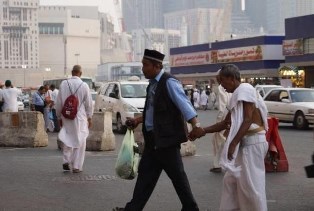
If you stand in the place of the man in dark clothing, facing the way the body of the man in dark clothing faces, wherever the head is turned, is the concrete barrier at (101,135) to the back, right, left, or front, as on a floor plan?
right

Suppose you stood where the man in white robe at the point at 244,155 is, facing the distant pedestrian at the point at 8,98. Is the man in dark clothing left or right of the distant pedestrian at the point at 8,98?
left

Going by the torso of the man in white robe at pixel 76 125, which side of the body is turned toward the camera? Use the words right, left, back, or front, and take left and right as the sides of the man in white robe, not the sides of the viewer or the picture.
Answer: back

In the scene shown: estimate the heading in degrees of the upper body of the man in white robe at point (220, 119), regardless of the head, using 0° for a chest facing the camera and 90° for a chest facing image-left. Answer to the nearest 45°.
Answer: approximately 90°

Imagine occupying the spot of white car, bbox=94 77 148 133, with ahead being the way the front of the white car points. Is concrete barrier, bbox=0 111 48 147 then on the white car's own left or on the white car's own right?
on the white car's own right

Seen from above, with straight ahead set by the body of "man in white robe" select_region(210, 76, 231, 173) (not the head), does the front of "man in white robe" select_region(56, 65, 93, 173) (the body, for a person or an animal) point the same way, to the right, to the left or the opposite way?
to the right

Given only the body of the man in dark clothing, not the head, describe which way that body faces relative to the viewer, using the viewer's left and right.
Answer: facing to the left of the viewer

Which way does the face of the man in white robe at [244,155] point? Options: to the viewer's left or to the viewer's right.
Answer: to the viewer's left

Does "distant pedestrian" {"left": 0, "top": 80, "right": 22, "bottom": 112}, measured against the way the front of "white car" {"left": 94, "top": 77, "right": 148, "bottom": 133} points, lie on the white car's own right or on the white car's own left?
on the white car's own right
